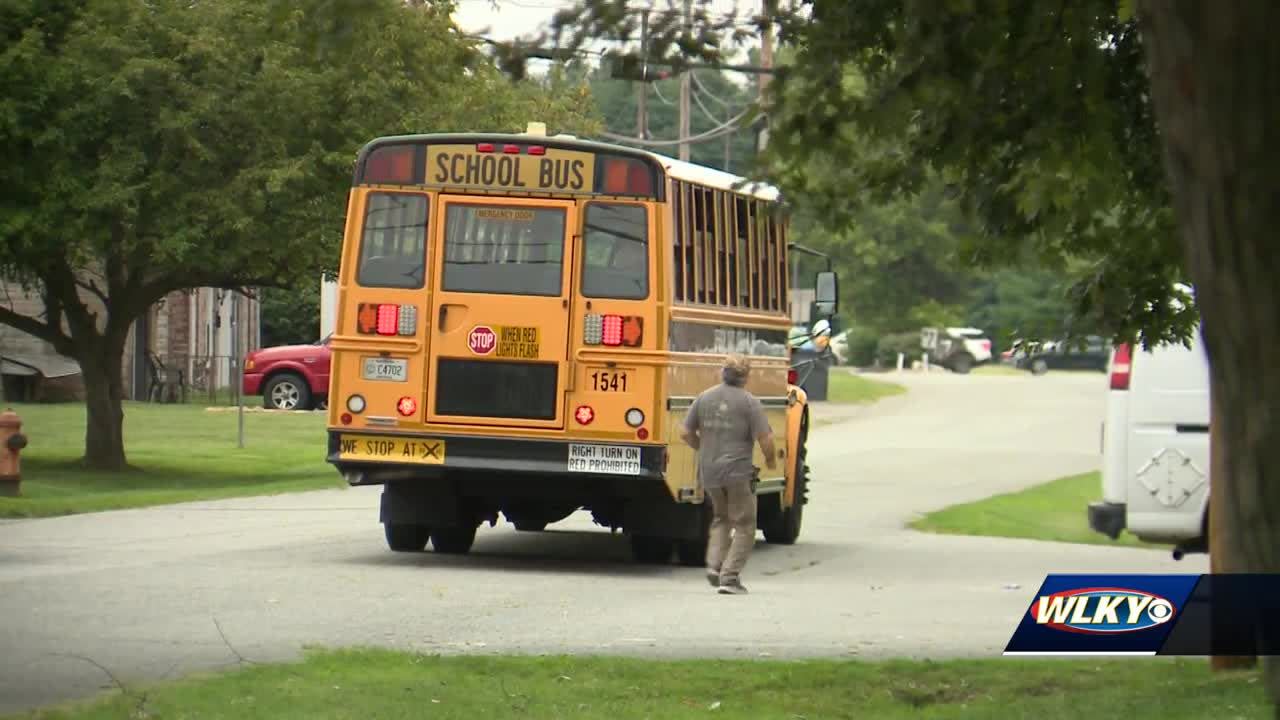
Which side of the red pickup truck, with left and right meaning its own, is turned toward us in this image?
left

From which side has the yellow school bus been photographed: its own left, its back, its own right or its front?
back

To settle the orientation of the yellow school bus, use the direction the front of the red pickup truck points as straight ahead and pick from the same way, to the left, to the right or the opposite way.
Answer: to the right

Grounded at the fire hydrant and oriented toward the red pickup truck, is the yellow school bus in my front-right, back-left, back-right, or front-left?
back-right

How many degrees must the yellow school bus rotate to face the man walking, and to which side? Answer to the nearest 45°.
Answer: approximately 135° to its right

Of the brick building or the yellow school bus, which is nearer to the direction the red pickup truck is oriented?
the brick building

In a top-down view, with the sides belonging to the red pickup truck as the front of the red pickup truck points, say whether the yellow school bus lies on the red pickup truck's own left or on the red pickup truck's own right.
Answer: on the red pickup truck's own left

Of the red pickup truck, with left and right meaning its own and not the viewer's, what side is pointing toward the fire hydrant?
left
